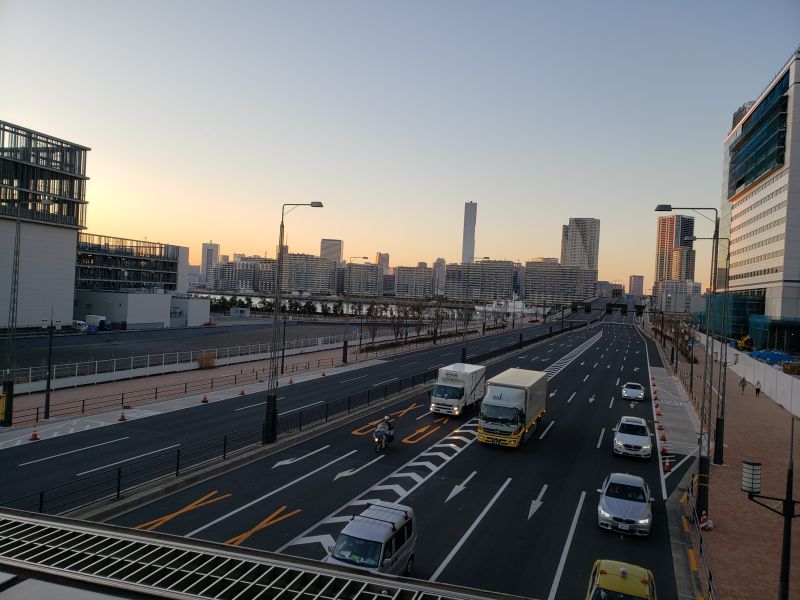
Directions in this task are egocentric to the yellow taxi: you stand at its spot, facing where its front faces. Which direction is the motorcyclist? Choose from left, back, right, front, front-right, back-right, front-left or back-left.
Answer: back-right

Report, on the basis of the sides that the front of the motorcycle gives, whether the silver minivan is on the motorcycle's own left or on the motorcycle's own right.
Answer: on the motorcycle's own left

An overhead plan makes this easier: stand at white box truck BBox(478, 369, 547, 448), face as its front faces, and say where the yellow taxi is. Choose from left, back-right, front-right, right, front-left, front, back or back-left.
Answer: front-left

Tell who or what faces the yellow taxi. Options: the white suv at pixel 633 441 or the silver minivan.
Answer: the white suv

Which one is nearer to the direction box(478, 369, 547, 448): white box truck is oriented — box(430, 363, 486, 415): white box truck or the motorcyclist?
the motorcyclist

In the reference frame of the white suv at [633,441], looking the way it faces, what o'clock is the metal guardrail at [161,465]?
The metal guardrail is roughly at 2 o'clock from the white suv.

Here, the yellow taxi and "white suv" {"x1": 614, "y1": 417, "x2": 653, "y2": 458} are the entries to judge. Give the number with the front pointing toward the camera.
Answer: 2

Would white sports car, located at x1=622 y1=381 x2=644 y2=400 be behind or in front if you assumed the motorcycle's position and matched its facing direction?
behind

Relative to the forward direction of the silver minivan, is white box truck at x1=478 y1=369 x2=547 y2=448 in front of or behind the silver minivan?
behind

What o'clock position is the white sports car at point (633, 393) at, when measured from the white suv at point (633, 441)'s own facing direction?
The white sports car is roughly at 6 o'clock from the white suv.

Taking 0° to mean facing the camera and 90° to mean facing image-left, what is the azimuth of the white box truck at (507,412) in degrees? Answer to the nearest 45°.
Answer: approximately 45°
